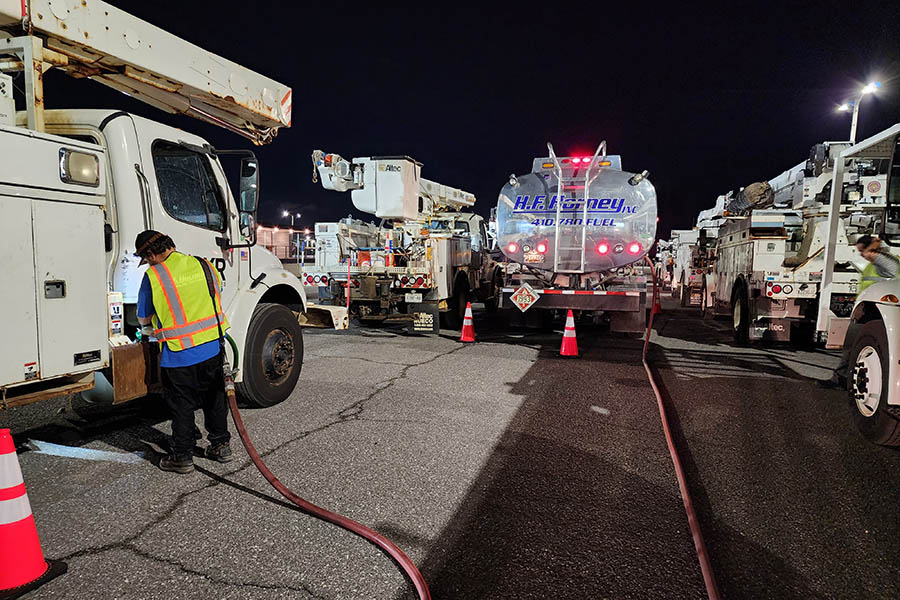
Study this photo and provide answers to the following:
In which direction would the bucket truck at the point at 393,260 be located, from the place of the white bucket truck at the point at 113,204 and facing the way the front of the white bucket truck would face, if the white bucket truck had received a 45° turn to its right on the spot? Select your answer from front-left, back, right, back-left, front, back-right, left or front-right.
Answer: front-left

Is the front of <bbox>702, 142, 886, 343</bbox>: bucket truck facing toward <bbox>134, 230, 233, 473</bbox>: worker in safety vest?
no

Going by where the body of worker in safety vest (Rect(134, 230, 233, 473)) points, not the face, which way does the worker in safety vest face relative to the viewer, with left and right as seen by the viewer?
facing away from the viewer and to the left of the viewer

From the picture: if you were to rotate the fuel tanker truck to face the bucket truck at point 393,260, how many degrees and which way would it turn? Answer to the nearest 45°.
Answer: approximately 90° to its left

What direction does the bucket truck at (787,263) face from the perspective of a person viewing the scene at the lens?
facing away from the viewer and to the left of the viewer

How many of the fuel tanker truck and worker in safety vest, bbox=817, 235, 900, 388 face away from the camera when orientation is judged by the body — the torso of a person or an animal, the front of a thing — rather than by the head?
1

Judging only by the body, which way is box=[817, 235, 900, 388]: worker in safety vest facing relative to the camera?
to the viewer's left

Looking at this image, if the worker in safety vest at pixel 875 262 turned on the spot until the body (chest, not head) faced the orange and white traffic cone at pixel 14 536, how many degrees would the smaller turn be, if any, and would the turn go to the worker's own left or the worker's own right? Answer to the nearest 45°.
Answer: approximately 45° to the worker's own left

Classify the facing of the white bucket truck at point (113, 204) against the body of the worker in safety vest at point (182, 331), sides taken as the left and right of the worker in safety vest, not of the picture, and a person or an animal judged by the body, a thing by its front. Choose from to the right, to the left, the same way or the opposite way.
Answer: to the right

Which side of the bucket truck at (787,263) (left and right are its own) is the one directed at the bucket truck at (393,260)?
left

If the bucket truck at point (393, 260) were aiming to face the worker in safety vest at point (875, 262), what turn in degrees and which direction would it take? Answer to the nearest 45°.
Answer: approximately 90° to its right

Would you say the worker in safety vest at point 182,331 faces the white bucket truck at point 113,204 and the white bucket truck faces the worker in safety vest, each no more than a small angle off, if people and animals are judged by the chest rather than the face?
no

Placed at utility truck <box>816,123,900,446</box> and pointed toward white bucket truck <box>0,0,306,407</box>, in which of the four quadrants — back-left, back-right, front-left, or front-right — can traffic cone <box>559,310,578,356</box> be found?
front-right

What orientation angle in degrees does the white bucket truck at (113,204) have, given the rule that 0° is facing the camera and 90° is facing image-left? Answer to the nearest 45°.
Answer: approximately 225°

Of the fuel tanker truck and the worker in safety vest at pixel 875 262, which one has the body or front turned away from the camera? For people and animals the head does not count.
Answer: the fuel tanker truck

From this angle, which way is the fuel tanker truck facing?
away from the camera

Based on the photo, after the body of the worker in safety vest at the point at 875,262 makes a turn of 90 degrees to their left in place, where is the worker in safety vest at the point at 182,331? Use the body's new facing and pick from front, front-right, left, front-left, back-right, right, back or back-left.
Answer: front-right
